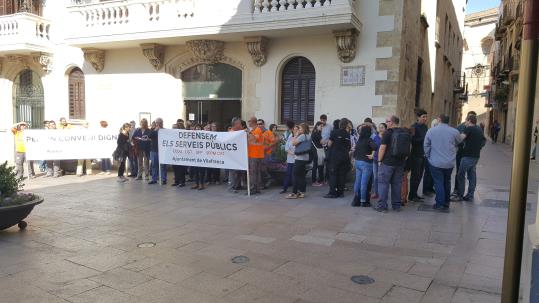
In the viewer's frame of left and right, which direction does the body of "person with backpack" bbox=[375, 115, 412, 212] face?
facing away from the viewer and to the left of the viewer

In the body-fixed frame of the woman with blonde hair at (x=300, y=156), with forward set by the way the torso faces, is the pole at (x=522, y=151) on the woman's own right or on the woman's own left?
on the woman's own left

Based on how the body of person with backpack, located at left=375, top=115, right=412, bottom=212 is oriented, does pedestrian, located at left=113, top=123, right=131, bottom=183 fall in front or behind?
in front

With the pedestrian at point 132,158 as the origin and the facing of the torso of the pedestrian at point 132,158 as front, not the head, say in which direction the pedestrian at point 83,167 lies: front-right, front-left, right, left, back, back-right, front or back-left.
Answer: front-right

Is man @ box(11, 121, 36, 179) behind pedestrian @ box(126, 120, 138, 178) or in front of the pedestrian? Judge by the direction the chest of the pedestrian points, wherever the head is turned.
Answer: in front
